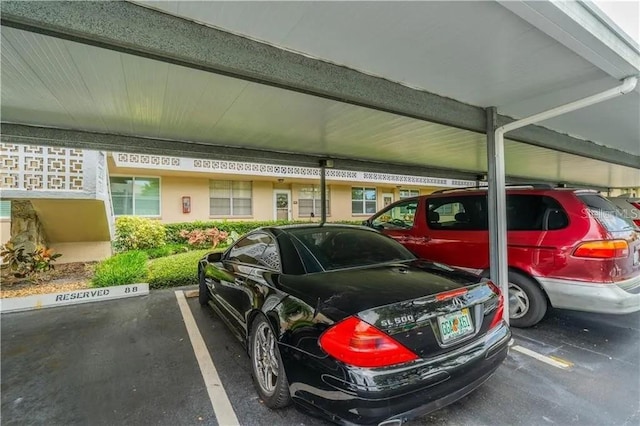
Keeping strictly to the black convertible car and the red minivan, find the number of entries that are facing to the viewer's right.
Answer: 0

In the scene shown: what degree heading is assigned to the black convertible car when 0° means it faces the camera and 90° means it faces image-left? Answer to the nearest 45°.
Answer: approximately 135°

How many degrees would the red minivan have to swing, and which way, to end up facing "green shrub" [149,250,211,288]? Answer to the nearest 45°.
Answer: approximately 45° to its left

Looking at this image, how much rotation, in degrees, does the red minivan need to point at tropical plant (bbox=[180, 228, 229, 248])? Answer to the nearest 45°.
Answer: approximately 45° to its left

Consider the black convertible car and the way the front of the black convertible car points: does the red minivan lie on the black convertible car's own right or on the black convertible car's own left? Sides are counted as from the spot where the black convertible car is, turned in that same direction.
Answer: on the black convertible car's own right

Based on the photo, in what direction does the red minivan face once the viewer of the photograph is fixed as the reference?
facing away from the viewer and to the left of the viewer
